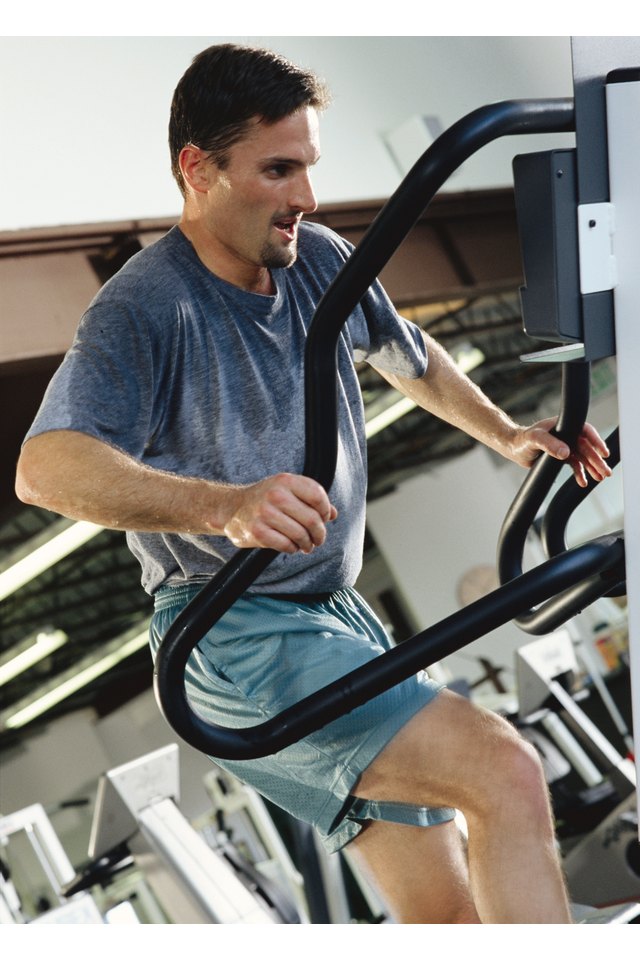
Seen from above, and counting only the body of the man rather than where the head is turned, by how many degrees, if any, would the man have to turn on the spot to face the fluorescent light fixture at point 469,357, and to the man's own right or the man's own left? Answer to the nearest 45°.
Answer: approximately 135° to the man's own left

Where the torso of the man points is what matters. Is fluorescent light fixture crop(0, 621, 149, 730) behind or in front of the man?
behind

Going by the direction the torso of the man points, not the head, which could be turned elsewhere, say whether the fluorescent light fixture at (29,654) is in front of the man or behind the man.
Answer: behind

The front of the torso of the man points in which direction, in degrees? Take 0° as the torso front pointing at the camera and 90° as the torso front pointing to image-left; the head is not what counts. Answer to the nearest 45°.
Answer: approximately 315°

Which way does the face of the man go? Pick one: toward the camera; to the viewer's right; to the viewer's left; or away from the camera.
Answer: to the viewer's right

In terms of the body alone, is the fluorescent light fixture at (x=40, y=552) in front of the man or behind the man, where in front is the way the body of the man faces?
behind
